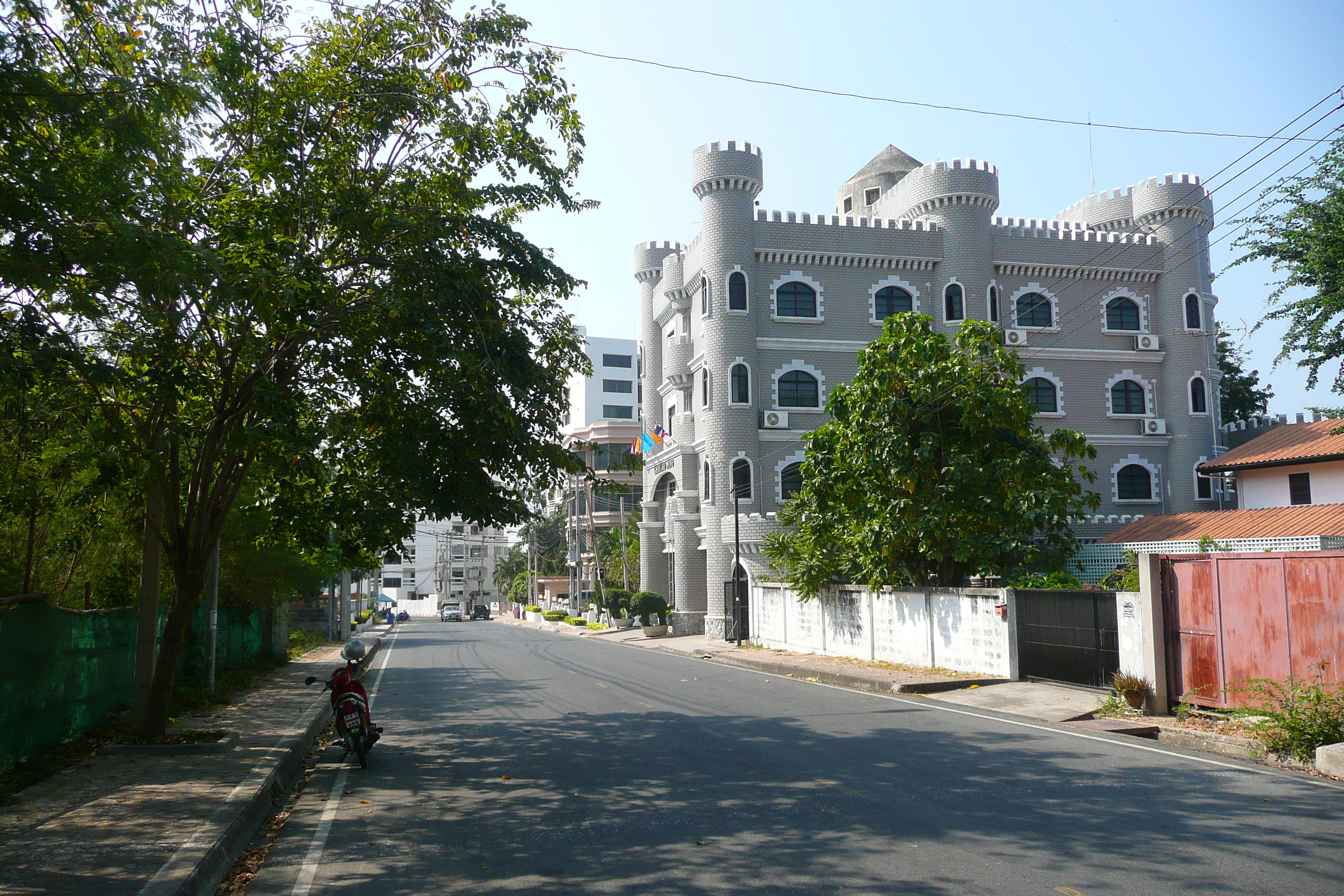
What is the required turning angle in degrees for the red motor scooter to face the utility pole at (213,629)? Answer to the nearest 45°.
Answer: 0° — it already faces it

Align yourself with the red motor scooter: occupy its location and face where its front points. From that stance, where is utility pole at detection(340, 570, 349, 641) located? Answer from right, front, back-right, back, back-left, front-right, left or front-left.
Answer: front

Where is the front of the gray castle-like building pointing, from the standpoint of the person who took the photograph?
facing to the left of the viewer

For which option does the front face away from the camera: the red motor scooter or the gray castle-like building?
the red motor scooter

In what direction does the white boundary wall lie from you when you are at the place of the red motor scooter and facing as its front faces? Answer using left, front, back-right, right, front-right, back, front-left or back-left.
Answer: front-right

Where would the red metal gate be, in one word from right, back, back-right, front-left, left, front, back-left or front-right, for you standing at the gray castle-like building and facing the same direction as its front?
left

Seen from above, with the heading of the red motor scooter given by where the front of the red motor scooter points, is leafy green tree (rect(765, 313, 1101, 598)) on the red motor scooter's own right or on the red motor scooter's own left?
on the red motor scooter's own right

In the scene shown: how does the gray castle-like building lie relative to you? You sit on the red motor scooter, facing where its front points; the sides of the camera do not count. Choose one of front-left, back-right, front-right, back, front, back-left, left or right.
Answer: front-right

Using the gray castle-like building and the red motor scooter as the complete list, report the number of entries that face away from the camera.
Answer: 1

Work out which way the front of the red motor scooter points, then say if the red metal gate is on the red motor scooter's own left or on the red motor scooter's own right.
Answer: on the red motor scooter's own right

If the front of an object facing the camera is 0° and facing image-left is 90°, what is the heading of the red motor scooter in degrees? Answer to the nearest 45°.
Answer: approximately 180°

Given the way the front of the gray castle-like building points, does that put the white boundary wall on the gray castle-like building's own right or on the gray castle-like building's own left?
on the gray castle-like building's own left
